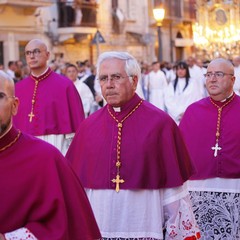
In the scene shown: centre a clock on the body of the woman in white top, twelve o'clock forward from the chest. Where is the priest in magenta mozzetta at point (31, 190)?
The priest in magenta mozzetta is roughly at 12 o'clock from the woman in white top.

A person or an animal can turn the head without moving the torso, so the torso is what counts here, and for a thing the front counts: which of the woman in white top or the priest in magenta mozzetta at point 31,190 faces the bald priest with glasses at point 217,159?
the woman in white top

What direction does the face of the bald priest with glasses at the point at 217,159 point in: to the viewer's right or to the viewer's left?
to the viewer's left

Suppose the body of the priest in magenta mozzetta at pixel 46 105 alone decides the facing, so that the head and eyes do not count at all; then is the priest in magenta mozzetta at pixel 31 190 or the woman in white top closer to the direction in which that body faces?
the priest in magenta mozzetta

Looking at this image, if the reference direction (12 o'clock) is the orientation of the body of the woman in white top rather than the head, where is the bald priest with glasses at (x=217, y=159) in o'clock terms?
The bald priest with glasses is roughly at 12 o'clock from the woman in white top.

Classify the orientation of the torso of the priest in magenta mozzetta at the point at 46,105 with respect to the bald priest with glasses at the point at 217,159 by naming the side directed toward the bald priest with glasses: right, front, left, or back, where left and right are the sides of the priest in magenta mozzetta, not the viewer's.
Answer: left

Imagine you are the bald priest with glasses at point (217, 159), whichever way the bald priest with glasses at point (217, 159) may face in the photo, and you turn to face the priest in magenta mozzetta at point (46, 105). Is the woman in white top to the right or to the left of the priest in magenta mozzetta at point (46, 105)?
right
